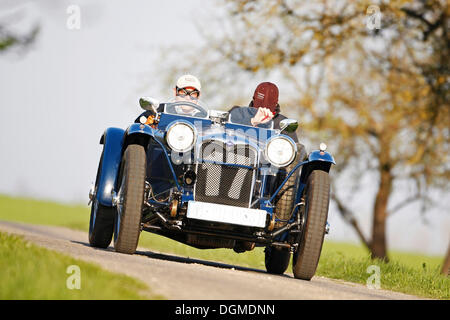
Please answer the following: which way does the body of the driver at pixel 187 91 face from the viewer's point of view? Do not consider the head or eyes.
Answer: toward the camera

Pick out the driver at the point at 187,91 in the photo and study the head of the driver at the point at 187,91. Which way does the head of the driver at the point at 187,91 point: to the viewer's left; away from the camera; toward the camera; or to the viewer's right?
toward the camera

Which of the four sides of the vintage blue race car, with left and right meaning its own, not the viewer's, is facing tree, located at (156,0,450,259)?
back

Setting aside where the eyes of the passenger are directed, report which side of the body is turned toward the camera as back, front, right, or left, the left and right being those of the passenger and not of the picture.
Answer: front

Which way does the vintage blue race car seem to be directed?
toward the camera

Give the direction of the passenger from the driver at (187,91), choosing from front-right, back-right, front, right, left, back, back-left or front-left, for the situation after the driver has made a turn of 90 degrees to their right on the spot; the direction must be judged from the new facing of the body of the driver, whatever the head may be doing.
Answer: back

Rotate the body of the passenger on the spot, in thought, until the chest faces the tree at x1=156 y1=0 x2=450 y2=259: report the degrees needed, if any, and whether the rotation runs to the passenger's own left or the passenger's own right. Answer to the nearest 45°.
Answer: approximately 180°

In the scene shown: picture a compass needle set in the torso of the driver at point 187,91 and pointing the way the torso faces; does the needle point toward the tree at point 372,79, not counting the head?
no
